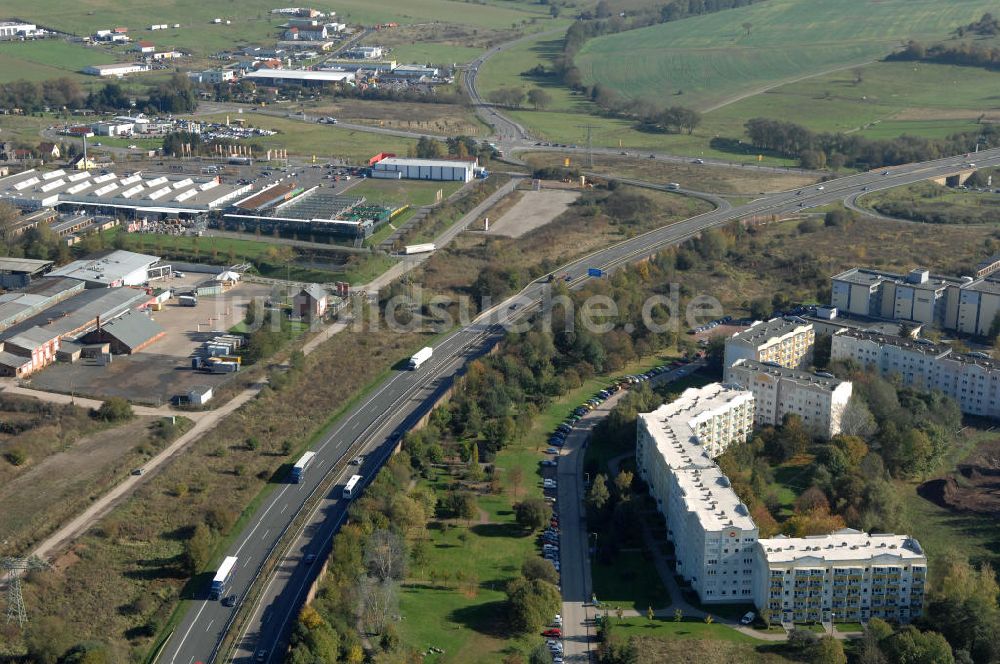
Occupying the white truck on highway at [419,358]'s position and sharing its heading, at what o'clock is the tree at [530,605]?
The tree is roughly at 10 o'clock from the white truck on highway.

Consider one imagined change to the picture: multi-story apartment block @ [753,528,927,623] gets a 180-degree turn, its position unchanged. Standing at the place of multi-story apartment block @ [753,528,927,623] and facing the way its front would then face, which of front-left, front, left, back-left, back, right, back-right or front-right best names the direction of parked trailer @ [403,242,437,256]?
front-left

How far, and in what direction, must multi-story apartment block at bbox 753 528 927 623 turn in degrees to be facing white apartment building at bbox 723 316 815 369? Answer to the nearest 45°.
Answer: approximately 180°

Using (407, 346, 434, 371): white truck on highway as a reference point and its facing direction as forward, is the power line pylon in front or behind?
in front

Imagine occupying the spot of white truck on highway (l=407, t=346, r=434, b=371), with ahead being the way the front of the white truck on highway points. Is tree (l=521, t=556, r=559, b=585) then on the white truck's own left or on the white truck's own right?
on the white truck's own left

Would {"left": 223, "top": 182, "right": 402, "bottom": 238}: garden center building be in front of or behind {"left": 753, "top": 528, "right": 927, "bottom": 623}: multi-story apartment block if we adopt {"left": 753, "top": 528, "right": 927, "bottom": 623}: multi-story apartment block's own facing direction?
behind

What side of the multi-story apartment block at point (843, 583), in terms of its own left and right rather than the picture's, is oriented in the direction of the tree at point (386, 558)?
right

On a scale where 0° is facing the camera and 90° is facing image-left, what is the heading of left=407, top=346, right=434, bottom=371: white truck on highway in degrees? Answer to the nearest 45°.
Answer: approximately 45°

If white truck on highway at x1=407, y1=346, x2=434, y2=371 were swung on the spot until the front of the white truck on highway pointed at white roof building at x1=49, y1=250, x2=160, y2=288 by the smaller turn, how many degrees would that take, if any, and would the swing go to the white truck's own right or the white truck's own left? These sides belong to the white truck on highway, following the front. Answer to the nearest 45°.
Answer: approximately 90° to the white truck's own right

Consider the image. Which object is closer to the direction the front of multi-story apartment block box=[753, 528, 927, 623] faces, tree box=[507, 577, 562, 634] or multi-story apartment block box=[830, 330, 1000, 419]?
the tree

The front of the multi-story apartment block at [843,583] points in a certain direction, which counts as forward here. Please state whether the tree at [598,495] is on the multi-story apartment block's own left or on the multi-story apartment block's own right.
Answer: on the multi-story apartment block's own right

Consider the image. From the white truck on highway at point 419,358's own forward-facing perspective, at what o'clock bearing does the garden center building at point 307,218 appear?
The garden center building is roughly at 4 o'clock from the white truck on highway.

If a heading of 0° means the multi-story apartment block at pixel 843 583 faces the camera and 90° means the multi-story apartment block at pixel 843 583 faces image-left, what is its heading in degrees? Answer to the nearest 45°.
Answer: approximately 0°

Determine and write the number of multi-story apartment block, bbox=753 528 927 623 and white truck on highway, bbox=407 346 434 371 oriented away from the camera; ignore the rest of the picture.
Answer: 0

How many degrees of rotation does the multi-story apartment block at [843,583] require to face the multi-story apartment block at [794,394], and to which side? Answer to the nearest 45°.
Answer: approximately 180°

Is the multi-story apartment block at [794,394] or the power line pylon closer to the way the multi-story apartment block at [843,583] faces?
the power line pylon

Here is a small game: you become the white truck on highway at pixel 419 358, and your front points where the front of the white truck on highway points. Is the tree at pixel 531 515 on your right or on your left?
on your left
